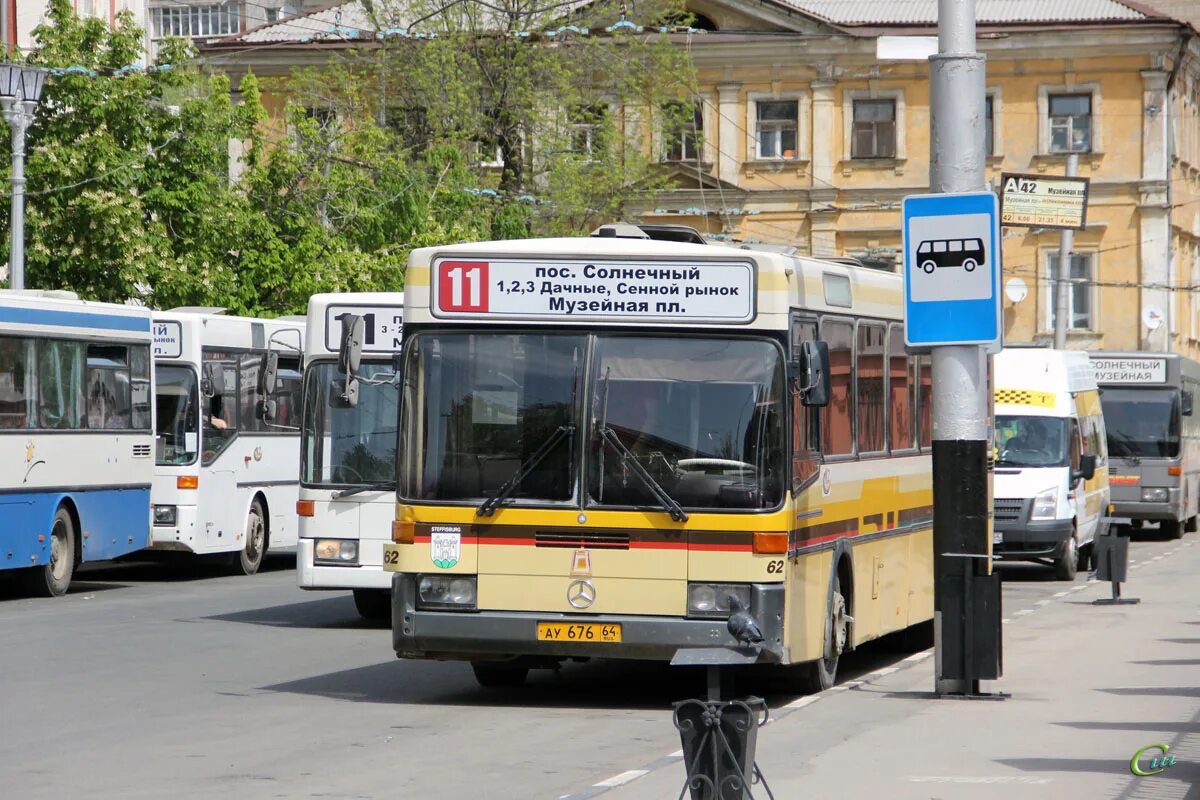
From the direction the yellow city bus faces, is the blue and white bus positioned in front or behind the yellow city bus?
behind

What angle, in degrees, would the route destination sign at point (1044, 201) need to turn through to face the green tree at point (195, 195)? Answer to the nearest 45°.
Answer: approximately 45° to its right

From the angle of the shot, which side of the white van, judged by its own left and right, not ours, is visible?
front

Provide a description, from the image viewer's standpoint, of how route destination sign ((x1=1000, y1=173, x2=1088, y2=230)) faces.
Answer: facing the viewer

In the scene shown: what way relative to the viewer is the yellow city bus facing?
toward the camera

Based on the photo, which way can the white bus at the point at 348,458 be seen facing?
toward the camera

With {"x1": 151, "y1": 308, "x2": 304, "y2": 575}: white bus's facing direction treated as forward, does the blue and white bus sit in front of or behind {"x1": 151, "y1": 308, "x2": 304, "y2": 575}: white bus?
in front

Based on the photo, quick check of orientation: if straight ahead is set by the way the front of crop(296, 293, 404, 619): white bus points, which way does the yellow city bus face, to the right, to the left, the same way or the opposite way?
the same way

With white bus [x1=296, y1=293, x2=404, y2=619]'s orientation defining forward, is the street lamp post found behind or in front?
behind

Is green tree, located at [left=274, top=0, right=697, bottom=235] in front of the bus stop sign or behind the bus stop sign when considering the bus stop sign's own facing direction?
behind

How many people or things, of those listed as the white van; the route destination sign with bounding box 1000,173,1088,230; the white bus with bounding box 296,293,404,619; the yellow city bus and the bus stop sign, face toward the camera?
5

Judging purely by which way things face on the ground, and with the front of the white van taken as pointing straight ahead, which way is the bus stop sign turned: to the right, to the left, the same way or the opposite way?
the same way

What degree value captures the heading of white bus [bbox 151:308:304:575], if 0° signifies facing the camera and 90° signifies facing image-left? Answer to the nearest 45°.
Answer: approximately 45°
